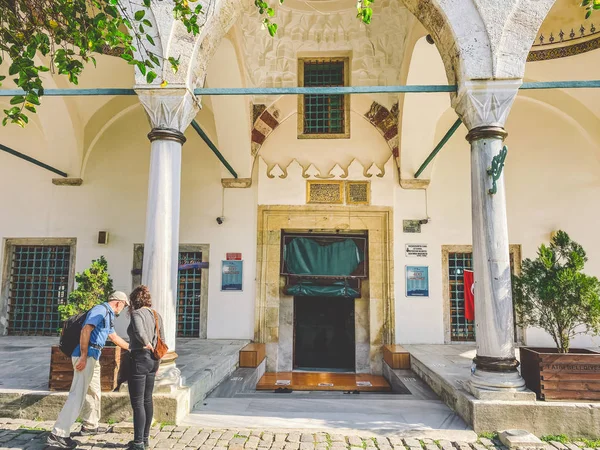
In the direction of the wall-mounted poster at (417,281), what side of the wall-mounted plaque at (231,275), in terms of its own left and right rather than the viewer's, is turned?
left

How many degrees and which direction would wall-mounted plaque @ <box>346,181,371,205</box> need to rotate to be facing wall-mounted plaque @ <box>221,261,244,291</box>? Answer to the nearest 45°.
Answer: approximately 90° to its right

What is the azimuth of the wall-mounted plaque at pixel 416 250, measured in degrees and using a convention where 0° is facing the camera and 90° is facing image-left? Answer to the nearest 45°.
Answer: approximately 0°

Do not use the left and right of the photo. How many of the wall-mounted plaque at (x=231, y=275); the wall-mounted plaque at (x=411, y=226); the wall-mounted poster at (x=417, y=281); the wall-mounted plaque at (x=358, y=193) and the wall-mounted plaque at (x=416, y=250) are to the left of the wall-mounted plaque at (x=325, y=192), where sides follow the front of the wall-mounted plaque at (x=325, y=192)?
4

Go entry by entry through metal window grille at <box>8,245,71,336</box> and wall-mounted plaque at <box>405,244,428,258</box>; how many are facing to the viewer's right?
0

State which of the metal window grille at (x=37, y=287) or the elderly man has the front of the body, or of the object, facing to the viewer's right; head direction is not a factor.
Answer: the elderly man

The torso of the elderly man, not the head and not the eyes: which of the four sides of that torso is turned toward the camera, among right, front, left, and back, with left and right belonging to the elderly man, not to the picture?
right

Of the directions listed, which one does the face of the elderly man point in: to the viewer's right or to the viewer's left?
to the viewer's right

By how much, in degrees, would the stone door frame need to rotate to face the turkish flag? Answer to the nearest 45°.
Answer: approximately 45° to its left

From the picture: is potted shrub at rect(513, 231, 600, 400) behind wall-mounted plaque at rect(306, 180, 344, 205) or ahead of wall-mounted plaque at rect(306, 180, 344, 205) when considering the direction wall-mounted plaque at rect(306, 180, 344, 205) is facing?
ahead
